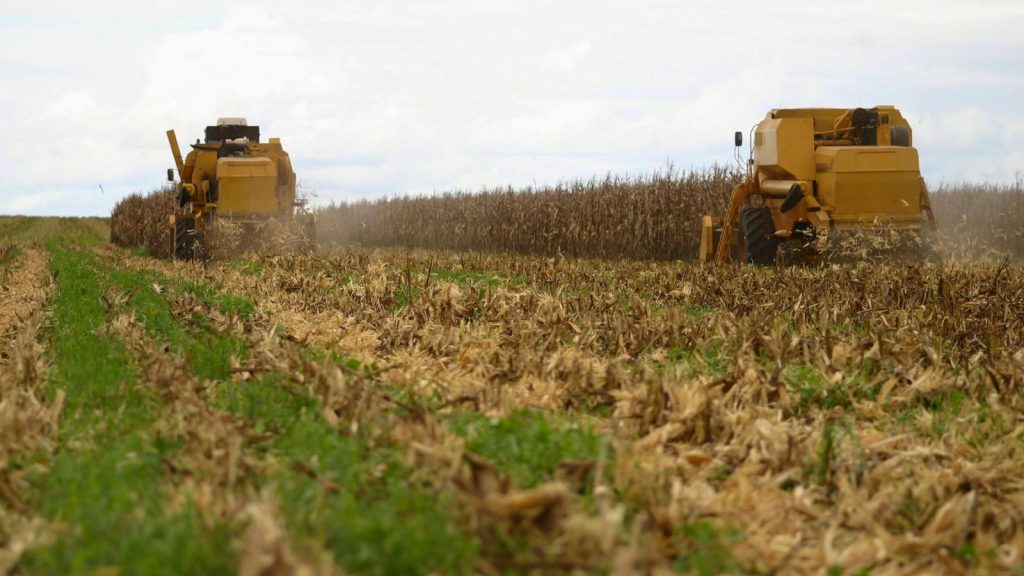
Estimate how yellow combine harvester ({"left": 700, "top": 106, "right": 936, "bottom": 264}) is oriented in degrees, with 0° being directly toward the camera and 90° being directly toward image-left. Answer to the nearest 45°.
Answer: approximately 135°
